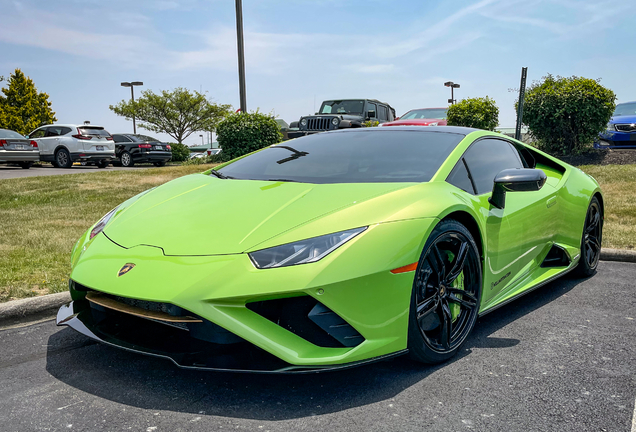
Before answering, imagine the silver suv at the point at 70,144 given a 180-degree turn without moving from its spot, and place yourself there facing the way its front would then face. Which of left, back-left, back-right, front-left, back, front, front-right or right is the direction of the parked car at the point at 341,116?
front

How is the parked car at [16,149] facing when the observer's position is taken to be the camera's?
facing away from the viewer and to the left of the viewer

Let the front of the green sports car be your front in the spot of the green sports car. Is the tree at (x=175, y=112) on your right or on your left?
on your right

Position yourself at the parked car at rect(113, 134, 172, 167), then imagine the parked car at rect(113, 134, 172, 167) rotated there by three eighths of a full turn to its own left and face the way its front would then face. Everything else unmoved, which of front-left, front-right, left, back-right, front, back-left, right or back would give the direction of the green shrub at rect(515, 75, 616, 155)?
front-left

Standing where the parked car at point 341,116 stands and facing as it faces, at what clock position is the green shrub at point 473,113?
The green shrub is roughly at 8 o'clock from the parked car.

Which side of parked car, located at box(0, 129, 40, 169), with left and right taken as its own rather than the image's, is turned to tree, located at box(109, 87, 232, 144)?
right

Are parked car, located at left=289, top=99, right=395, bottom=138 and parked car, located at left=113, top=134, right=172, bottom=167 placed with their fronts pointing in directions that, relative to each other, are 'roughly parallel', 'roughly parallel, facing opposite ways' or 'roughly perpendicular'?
roughly perpendicular

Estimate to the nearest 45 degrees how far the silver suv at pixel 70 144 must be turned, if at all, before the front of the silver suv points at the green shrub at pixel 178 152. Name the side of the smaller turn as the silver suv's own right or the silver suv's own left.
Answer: approximately 90° to the silver suv's own right

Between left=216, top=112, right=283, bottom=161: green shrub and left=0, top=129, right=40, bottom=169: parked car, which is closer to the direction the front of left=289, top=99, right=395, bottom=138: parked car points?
the green shrub

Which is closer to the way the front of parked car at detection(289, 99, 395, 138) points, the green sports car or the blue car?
the green sports car
